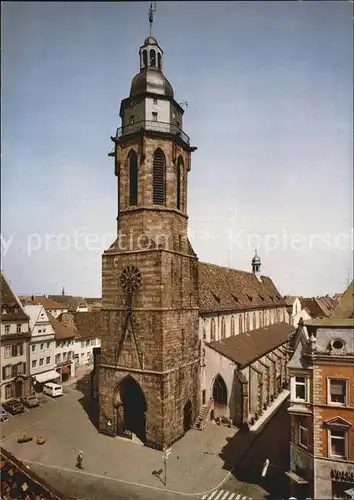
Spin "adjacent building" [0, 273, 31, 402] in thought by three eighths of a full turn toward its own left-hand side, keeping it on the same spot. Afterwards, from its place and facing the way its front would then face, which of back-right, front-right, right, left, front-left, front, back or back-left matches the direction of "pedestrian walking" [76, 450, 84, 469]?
back

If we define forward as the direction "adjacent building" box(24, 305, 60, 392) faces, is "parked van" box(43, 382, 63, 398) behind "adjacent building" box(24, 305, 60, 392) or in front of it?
in front

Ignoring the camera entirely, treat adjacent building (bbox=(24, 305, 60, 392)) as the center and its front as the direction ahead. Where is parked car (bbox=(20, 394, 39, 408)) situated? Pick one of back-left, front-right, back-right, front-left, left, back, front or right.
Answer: front-right

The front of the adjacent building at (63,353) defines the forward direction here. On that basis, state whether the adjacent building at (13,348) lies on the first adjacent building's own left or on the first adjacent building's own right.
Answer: on the first adjacent building's own right

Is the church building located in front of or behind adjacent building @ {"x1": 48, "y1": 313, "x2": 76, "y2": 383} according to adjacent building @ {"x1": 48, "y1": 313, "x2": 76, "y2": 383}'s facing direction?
in front

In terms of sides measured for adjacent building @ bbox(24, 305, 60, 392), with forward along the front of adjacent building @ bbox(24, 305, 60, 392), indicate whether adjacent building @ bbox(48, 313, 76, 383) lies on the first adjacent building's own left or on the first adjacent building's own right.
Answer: on the first adjacent building's own left

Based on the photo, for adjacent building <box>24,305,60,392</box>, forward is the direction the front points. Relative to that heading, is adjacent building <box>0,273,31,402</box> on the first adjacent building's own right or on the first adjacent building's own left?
on the first adjacent building's own right

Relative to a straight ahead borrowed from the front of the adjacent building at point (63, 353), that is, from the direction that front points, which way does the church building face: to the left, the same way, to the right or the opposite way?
to the right

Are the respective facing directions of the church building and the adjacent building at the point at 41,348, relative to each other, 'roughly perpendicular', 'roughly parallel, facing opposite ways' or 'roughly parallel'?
roughly perpendicular

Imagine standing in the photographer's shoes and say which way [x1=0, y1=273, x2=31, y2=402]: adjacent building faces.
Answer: facing the viewer and to the right of the viewer

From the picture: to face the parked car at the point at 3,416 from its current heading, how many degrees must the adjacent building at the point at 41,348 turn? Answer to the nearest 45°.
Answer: approximately 45° to its right
